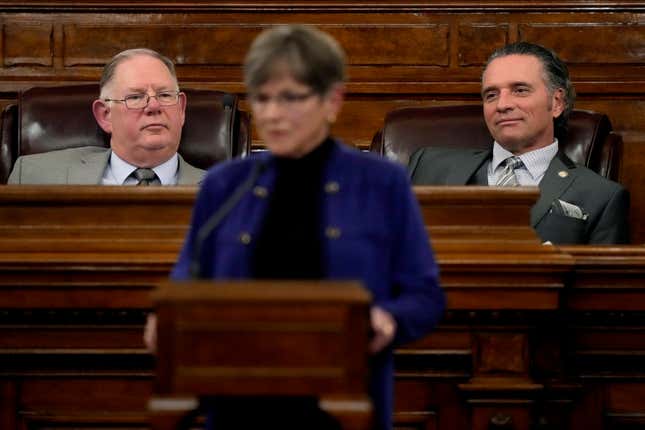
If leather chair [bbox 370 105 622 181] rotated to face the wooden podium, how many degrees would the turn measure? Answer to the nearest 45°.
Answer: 0° — it already faces it

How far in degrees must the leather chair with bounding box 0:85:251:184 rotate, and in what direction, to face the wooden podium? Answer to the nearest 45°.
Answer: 0° — it already faces it

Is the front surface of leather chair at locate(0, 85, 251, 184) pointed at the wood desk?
yes
